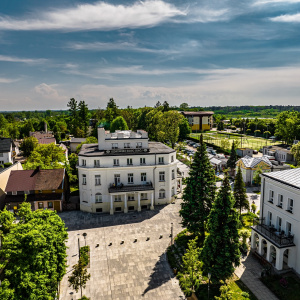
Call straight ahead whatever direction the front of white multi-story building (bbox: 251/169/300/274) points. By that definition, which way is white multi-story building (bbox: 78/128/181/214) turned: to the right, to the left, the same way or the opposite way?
to the left

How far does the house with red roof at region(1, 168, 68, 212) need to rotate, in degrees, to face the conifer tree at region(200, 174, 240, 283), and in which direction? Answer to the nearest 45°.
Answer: approximately 45° to its left

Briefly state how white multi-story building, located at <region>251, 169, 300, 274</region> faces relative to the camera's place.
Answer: facing the viewer and to the left of the viewer

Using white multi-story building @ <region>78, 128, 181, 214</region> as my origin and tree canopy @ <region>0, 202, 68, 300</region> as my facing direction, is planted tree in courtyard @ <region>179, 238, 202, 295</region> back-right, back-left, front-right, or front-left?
front-left

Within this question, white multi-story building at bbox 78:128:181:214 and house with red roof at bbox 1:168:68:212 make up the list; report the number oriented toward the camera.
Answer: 2

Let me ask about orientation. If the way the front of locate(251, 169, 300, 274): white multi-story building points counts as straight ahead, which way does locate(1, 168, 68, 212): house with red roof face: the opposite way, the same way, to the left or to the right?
to the left

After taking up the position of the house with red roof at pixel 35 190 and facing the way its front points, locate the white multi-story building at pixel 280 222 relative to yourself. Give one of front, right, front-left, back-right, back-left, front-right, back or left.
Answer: front-left

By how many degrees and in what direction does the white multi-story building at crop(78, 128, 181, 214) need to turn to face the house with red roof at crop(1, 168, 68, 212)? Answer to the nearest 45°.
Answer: approximately 90° to its right

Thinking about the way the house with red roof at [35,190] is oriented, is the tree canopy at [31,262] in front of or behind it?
in front

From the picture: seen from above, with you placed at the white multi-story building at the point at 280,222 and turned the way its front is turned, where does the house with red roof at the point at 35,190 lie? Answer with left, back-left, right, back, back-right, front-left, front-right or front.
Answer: front-right

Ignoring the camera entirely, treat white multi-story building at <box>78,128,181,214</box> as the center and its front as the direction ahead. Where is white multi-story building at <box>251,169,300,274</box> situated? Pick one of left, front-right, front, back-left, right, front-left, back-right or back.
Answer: front-left

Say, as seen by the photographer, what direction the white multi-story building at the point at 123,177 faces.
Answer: facing the viewer

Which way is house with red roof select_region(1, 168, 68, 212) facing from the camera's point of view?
toward the camera

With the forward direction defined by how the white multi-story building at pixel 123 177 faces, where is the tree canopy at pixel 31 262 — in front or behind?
in front

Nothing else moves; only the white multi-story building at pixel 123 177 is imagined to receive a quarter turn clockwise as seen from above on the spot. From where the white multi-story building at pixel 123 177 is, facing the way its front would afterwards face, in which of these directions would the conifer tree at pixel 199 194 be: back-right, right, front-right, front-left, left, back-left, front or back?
back-left
